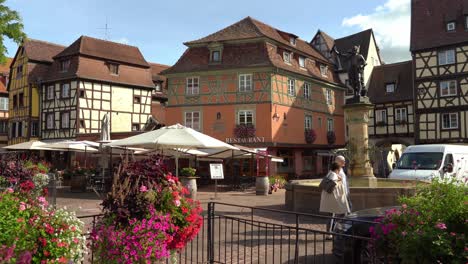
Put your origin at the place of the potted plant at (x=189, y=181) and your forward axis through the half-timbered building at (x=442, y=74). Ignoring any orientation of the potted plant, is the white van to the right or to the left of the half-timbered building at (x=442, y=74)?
right

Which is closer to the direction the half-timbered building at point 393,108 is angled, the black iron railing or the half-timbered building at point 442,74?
the black iron railing

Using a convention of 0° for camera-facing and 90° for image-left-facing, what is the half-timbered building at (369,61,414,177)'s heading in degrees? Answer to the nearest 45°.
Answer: approximately 0°

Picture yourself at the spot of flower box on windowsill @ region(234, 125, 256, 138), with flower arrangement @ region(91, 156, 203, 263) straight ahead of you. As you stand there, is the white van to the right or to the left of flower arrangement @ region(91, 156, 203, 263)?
left

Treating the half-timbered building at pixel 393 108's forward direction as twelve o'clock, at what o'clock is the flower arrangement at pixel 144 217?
The flower arrangement is roughly at 12 o'clock from the half-timbered building.

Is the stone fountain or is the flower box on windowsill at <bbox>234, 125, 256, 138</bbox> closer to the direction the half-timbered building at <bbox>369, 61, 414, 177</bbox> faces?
the stone fountain
